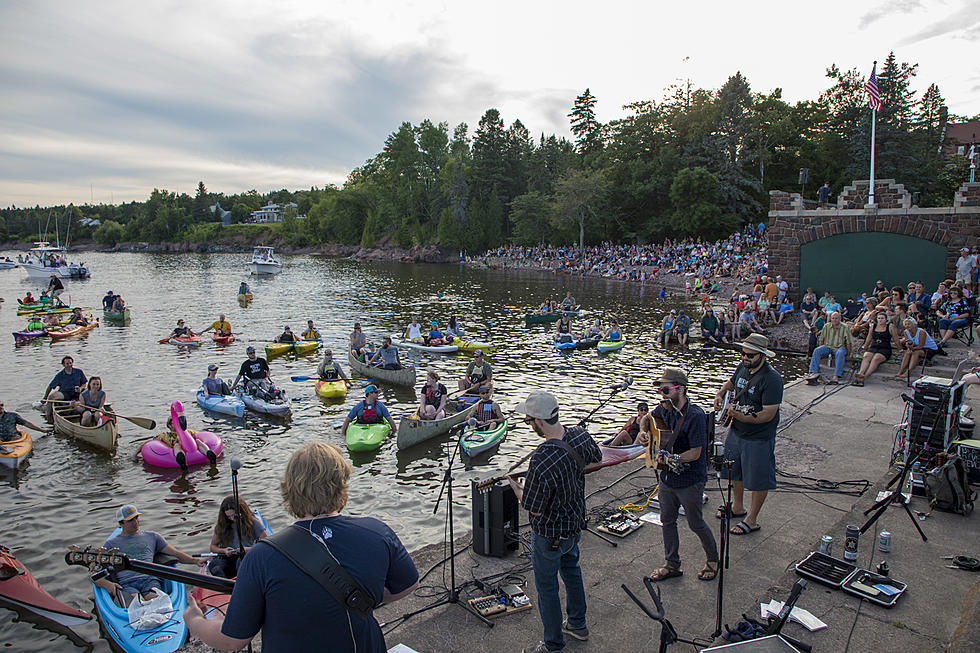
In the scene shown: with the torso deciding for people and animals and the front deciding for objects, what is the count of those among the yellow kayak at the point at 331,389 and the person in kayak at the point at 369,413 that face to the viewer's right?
0

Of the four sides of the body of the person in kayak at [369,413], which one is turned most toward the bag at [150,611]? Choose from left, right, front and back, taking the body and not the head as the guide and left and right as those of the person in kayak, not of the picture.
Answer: front

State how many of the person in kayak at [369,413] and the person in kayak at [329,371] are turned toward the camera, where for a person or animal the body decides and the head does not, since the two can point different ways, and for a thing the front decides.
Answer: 2

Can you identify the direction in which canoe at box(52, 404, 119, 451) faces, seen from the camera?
facing the viewer and to the right of the viewer

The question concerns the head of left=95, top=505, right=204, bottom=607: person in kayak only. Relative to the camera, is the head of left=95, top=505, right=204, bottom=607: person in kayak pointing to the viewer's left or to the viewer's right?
to the viewer's right

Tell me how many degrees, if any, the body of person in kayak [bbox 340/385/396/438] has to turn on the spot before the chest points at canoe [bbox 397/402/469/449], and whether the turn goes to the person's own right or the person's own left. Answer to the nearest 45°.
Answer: approximately 45° to the person's own left
